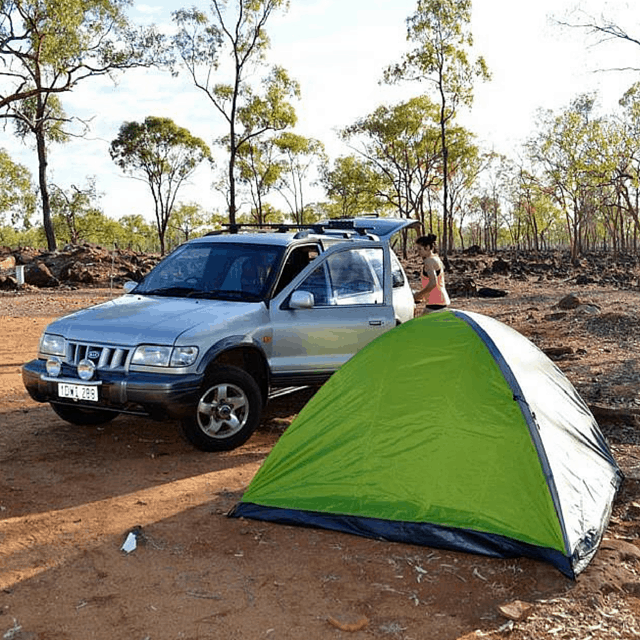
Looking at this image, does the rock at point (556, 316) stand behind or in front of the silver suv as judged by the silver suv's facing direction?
behind

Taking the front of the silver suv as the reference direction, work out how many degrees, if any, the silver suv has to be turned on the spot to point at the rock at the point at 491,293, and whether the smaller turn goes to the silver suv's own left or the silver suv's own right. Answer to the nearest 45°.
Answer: approximately 180°

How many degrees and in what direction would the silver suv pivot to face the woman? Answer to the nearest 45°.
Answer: approximately 180°

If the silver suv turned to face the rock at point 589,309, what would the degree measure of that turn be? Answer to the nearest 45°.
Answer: approximately 180°

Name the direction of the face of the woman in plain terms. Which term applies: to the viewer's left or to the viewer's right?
to the viewer's left

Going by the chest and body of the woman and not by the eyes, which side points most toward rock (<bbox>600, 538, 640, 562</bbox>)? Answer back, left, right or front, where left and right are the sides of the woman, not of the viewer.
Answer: left

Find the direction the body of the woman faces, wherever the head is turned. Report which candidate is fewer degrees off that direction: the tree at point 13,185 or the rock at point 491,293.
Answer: the tree

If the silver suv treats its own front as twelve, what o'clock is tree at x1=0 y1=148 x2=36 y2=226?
The tree is roughly at 4 o'clock from the silver suv.

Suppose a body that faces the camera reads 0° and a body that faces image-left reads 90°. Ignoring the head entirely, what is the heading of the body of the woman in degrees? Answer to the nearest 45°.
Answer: approximately 90°

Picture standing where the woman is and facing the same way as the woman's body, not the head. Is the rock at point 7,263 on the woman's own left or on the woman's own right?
on the woman's own right

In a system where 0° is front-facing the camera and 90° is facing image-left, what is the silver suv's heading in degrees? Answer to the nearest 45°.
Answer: approximately 45°
